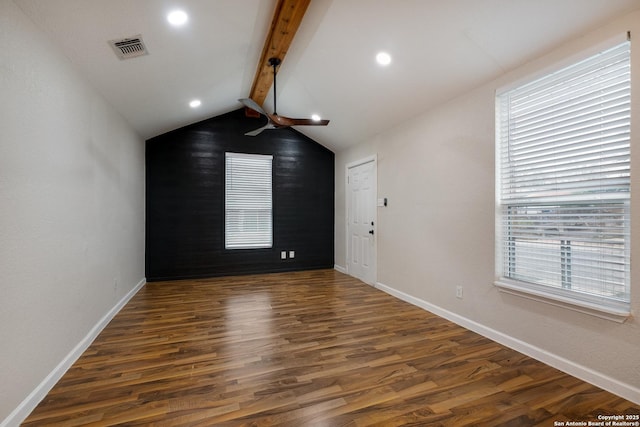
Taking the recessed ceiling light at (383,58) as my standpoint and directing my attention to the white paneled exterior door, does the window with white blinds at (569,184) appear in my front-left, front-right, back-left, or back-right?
back-right

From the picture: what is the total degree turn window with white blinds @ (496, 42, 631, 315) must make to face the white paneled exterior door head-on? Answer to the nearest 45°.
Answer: approximately 90° to its right

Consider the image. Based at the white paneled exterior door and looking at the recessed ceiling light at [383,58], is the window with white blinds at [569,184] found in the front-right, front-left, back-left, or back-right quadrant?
front-left

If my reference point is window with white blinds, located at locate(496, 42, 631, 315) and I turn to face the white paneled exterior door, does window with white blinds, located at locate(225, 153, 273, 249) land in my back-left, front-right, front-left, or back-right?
front-left

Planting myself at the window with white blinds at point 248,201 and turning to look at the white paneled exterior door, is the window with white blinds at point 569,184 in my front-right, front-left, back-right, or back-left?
front-right

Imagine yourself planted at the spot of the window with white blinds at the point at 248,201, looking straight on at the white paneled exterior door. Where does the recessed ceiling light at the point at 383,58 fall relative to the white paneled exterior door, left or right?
right

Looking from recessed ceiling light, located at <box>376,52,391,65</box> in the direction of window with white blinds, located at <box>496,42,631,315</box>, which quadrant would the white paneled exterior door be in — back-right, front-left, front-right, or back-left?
back-left

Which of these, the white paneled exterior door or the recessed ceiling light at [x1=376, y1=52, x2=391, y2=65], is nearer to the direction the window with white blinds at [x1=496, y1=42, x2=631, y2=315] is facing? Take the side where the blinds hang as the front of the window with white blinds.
the recessed ceiling light

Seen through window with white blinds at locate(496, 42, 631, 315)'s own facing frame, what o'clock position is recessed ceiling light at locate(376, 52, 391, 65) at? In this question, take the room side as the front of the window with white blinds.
The recessed ceiling light is roughly at 1 o'clock from the window with white blinds.

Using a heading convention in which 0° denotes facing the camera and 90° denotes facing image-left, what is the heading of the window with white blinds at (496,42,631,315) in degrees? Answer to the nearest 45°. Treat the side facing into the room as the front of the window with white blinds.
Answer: approximately 45°

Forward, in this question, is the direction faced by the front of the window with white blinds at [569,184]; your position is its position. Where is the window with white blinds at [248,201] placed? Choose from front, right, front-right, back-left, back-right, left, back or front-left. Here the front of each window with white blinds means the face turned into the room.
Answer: front-right
